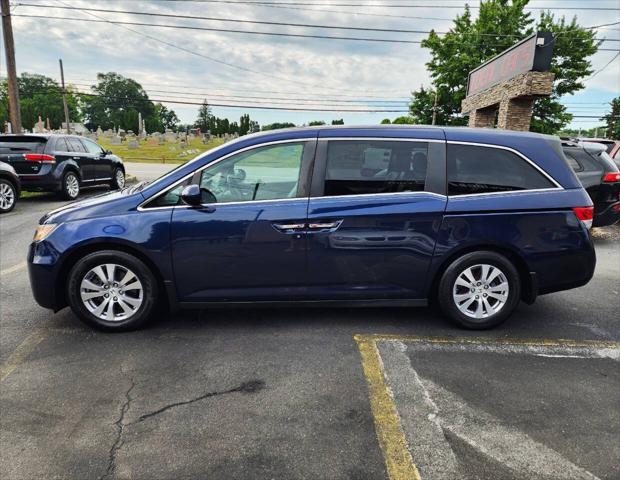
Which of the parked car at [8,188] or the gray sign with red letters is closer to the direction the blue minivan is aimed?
the parked car

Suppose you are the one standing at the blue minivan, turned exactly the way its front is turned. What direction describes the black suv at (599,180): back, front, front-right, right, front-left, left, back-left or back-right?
back-right

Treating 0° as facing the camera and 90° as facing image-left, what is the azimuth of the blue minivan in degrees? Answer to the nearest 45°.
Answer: approximately 90°

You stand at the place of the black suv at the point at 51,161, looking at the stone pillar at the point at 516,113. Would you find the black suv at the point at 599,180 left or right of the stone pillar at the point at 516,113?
right

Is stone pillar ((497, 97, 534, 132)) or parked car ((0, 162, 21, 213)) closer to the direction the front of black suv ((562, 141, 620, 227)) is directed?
the stone pillar

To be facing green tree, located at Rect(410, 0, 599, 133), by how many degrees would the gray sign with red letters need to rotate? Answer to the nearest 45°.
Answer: approximately 135° to its right

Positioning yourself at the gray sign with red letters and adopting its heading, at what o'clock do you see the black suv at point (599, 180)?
The black suv is roughly at 10 o'clock from the gray sign with red letters.

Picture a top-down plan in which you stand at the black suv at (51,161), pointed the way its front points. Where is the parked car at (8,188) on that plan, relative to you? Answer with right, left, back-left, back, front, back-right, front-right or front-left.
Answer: back

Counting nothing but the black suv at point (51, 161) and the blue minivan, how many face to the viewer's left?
1

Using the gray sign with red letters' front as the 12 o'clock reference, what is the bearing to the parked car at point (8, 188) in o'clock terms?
The parked car is roughly at 12 o'clock from the gray sign with red letters.

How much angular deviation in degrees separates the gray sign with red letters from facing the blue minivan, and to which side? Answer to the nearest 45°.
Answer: approximately 45° to its left

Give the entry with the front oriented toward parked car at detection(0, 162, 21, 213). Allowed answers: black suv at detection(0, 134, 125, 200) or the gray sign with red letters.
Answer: the gray sign with red letters
